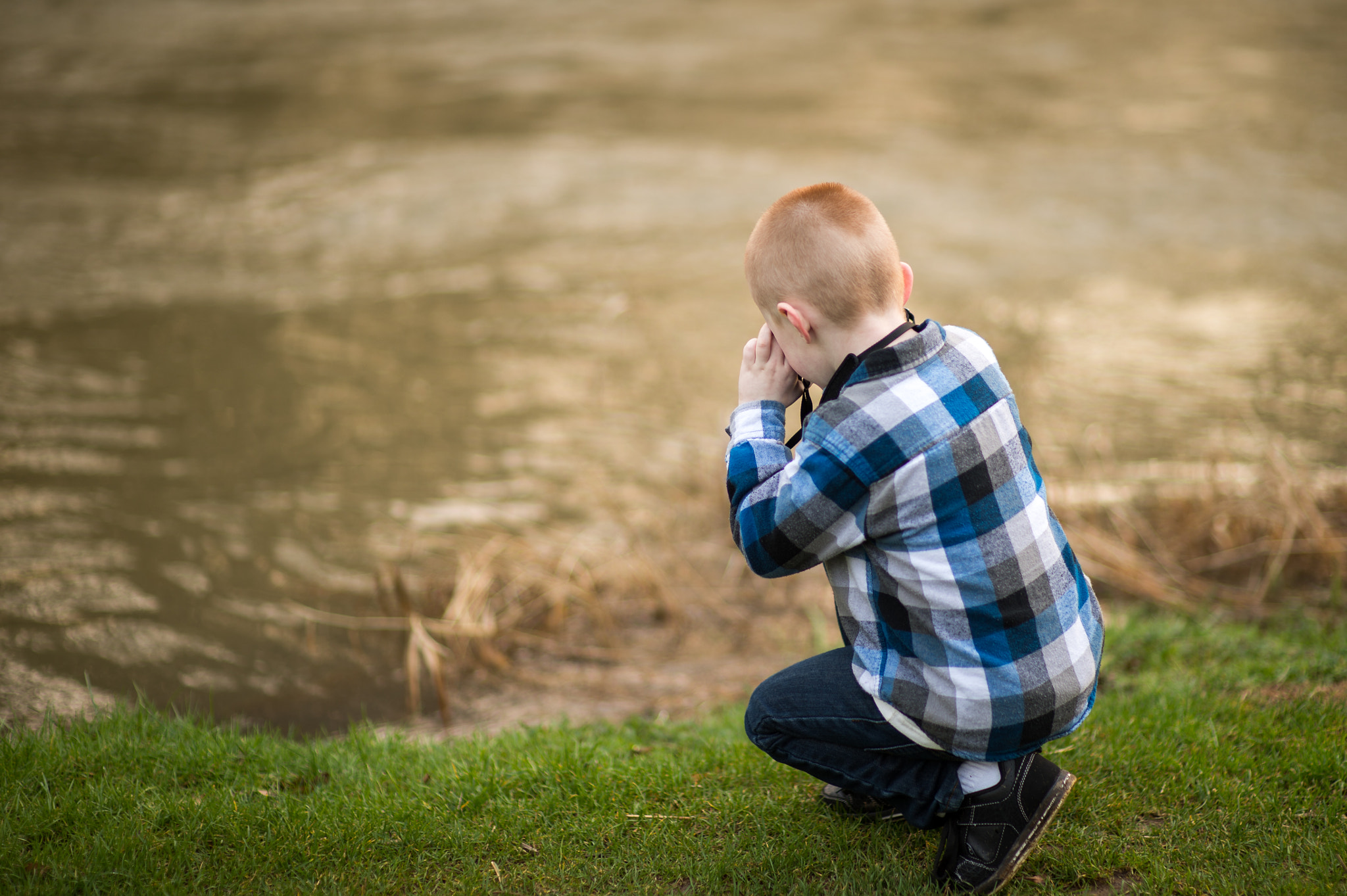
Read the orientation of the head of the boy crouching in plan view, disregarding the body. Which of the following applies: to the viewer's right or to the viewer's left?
to the viewer's left

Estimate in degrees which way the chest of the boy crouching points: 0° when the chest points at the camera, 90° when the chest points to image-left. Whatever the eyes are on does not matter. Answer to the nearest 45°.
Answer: approximately 135°
